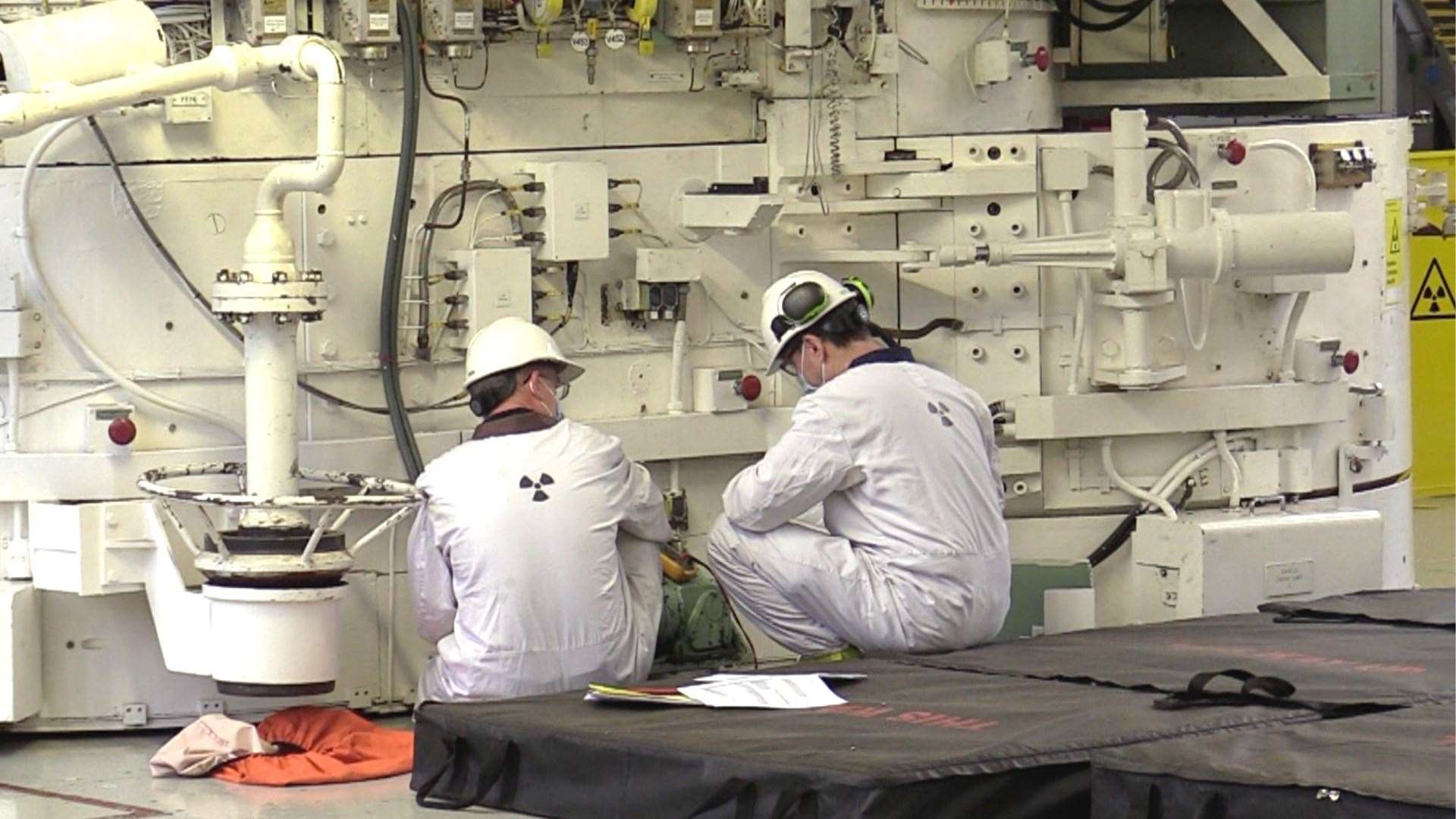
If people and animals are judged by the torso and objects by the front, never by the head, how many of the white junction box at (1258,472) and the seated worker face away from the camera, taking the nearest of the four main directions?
1

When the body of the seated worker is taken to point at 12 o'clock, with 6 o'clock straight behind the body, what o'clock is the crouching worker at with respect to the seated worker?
The crouching worker is roughly at 3 o'clock from the seated worker.

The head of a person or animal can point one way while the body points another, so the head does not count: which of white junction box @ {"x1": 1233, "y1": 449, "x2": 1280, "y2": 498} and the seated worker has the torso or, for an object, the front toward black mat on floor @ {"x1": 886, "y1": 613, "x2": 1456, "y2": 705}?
the white junction box

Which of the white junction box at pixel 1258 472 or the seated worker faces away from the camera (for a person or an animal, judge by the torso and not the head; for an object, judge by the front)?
the seated worker

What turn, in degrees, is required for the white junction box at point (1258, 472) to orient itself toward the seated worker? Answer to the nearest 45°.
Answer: approximately 45° to its right

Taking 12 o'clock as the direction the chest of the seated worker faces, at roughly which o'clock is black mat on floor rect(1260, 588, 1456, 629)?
The black mat on floor is roughly at 3 o'clock from the seated worker.

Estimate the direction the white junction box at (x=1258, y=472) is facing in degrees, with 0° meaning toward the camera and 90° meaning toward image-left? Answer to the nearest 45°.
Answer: approximately 0°

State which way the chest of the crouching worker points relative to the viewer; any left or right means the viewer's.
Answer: facing away from the viewer and to the left of the viewer

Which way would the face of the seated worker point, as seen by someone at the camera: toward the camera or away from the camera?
away from the camera

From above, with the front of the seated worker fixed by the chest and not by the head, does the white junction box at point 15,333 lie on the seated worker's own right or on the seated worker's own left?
on the seated worker's own left

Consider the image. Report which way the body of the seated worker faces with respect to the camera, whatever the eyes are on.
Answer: away from the camera

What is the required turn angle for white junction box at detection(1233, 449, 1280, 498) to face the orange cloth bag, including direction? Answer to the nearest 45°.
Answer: approximately 45° to its right

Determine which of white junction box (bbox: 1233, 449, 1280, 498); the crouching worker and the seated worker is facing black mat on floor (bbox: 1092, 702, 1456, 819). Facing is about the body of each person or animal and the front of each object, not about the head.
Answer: the white junction box
